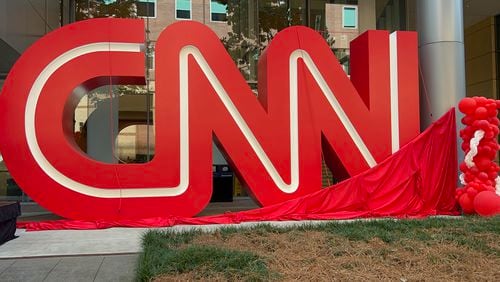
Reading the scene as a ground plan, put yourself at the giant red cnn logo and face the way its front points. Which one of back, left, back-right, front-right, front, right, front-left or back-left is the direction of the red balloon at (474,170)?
left

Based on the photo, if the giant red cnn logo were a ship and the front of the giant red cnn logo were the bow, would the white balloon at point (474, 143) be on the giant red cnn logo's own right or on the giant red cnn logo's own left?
on the giant red cnn logo's own left

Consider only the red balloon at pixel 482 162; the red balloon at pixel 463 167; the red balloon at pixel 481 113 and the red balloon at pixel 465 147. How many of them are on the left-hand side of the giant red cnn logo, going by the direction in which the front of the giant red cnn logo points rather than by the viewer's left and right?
4

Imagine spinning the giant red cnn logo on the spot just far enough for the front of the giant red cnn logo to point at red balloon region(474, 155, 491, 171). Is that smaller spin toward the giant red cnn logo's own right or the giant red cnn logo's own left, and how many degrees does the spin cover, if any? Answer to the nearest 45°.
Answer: approximately 90° to the giant red cnn logo's own left

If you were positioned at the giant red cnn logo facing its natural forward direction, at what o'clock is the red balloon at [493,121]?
The red balloon is roughly at 9 o'clock from the giant red cnn logo.

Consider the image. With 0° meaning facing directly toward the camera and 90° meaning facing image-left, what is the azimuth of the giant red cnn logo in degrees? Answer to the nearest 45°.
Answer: approximately 0°

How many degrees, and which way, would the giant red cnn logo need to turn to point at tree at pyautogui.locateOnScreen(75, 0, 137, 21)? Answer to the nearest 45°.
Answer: approximately 135° to its right

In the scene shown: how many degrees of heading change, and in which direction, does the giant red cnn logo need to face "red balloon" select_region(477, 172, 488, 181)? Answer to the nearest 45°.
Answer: approximately 90° to its left

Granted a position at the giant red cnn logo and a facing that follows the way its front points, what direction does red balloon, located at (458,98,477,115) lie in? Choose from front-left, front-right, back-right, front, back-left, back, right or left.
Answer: left

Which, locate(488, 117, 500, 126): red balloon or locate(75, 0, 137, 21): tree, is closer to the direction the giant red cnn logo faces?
the red balloon

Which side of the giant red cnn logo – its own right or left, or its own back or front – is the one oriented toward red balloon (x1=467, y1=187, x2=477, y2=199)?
left

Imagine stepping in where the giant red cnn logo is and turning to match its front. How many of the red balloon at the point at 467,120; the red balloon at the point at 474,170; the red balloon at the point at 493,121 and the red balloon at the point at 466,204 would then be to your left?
4
